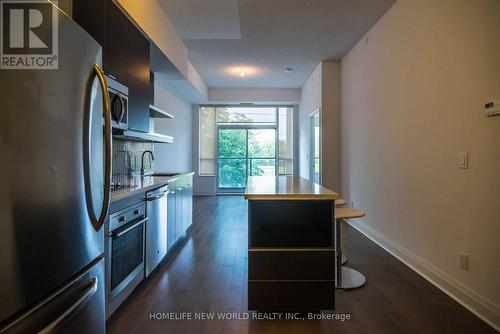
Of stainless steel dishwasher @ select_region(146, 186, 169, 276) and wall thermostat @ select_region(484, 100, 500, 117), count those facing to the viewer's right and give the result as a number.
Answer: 1

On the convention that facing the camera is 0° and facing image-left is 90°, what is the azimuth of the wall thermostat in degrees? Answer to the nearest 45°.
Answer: approximately 45°

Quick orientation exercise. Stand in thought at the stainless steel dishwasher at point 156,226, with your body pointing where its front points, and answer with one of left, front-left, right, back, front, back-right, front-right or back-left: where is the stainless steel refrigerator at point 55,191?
right

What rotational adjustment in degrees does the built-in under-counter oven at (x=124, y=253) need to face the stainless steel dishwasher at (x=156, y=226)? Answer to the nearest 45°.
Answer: approximately 90° to its left

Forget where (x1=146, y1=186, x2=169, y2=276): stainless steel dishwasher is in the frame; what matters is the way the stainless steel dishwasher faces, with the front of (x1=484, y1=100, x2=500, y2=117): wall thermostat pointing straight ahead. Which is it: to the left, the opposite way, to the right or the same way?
the opposite way

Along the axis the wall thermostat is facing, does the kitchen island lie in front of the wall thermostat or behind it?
in front

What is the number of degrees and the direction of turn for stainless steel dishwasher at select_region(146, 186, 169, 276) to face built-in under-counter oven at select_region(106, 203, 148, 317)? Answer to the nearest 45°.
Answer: approximately 90° to its right

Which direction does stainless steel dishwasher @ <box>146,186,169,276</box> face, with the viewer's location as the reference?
facing to the right of the viewer

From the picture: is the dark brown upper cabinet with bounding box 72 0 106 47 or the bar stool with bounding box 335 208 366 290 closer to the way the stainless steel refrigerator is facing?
the bar stool

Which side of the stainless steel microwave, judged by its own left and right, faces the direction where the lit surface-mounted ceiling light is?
left

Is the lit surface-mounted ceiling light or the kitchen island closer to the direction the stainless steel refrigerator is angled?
the kitchen island

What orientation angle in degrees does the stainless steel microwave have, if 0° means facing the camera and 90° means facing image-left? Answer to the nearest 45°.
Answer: approximately 315°

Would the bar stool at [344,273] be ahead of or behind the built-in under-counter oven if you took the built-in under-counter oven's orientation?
ahead
